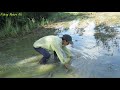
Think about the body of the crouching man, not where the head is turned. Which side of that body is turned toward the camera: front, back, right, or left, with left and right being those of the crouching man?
right
